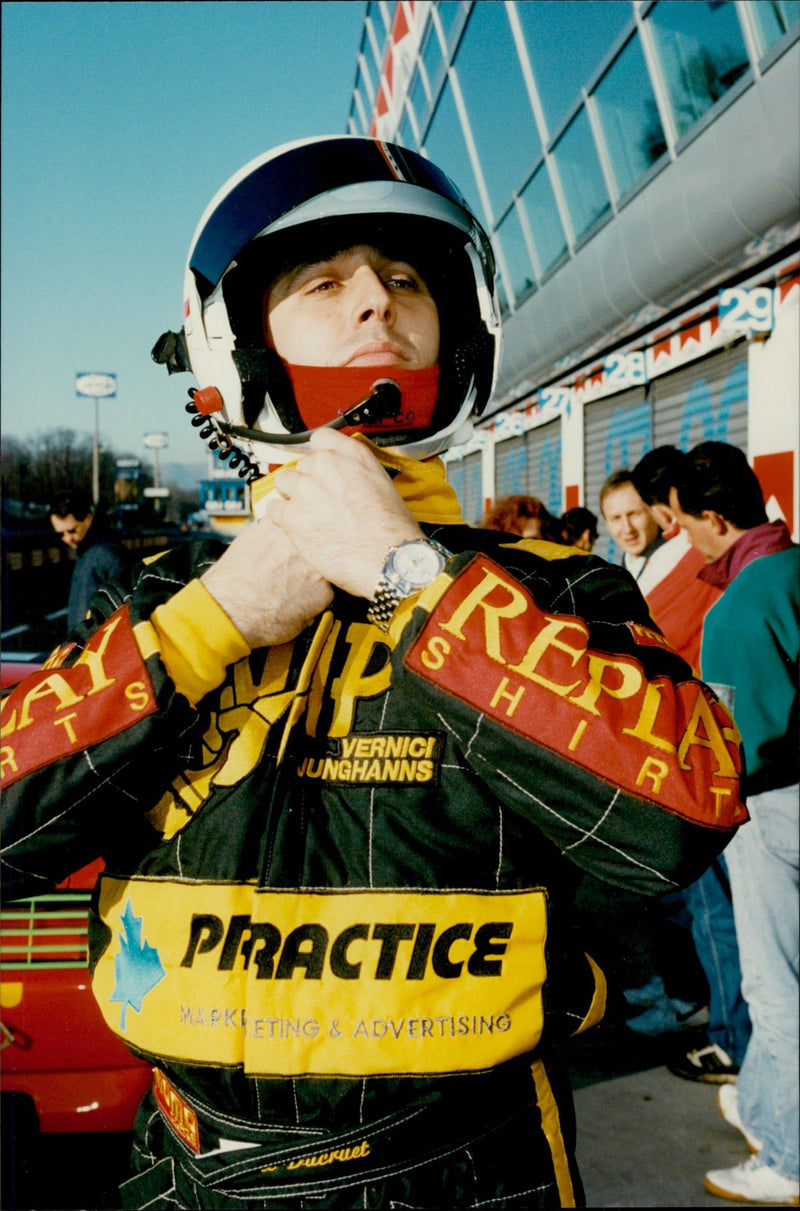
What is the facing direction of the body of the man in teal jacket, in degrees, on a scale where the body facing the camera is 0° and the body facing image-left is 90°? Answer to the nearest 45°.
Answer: approximately 90°

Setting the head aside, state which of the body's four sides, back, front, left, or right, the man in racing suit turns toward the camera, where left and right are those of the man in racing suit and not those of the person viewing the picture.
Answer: front

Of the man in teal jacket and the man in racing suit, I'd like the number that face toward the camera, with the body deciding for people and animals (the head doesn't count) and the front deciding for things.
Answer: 1

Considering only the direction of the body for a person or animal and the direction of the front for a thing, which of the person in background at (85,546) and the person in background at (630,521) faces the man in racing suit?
the person in background at (630,521)

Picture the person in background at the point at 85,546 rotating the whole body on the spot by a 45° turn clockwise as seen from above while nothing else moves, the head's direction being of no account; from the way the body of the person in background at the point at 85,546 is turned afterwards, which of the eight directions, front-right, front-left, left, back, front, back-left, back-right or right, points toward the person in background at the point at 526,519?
back

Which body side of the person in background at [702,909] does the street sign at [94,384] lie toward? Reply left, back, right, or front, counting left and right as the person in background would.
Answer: right

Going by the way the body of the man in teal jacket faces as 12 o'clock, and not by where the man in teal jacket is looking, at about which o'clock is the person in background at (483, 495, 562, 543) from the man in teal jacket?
The person in background is roughly at 2 o'clock from the man in teal jacket.

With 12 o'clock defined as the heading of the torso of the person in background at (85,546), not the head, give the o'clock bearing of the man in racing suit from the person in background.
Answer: The man in racing suit is roughly at 9 o'clock from the person in background.
